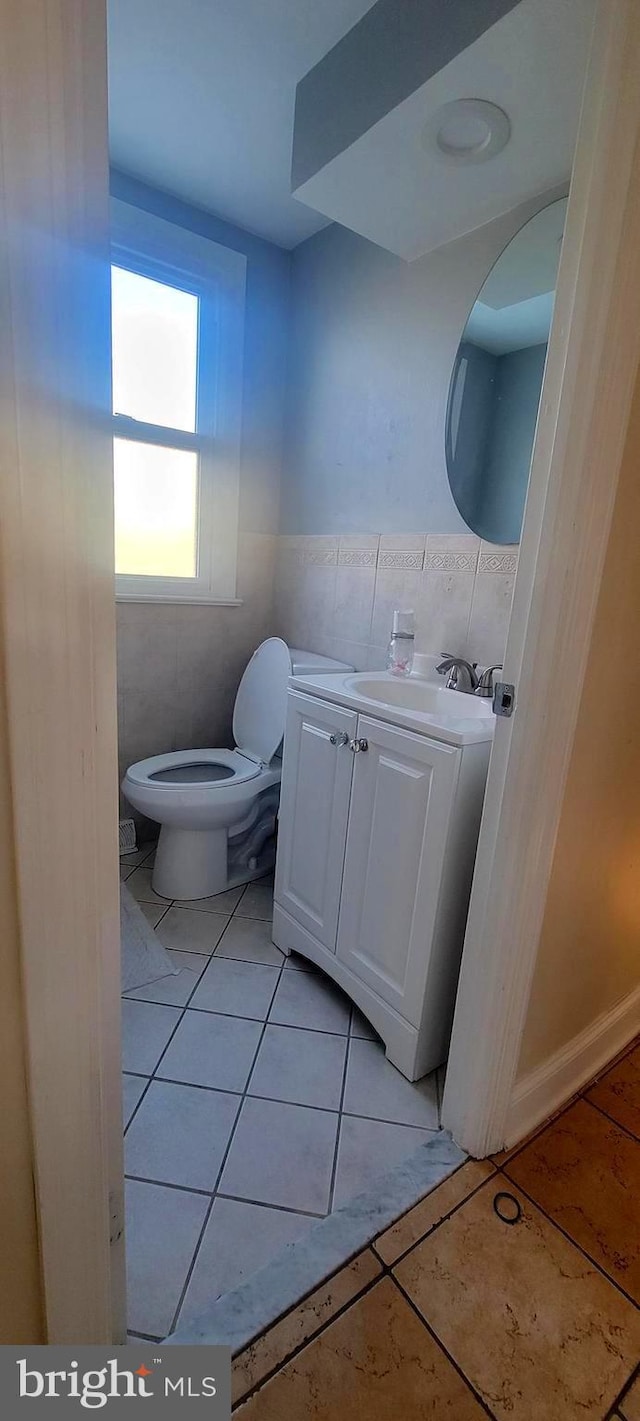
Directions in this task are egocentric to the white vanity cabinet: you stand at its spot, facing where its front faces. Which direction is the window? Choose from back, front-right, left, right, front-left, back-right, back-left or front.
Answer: right

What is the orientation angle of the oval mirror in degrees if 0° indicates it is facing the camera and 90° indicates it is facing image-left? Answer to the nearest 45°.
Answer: approximately 45°

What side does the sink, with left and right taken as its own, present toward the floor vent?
right

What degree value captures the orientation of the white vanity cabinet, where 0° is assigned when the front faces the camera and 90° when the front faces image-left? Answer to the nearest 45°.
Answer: approximately 45°

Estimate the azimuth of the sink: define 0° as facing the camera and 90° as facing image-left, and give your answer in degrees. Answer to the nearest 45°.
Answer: approximately 45°

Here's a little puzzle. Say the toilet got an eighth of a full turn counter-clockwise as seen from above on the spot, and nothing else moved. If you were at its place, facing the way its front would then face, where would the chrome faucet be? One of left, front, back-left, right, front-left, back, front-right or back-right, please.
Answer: front-left
